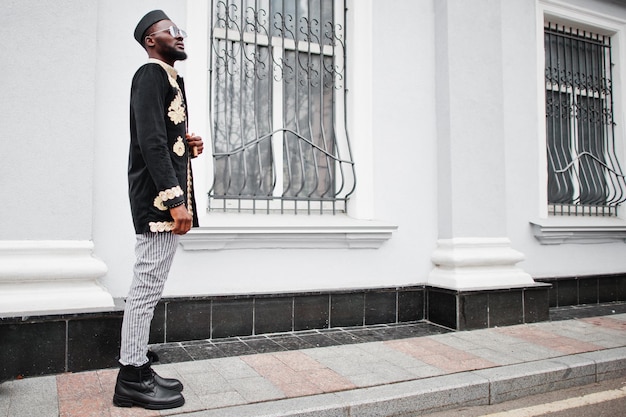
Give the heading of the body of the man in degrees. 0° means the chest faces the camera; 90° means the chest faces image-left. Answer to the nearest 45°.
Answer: approximately 270°

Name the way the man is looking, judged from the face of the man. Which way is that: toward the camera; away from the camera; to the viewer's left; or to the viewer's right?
to the viewer's right

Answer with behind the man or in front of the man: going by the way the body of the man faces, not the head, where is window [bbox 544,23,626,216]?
in front
